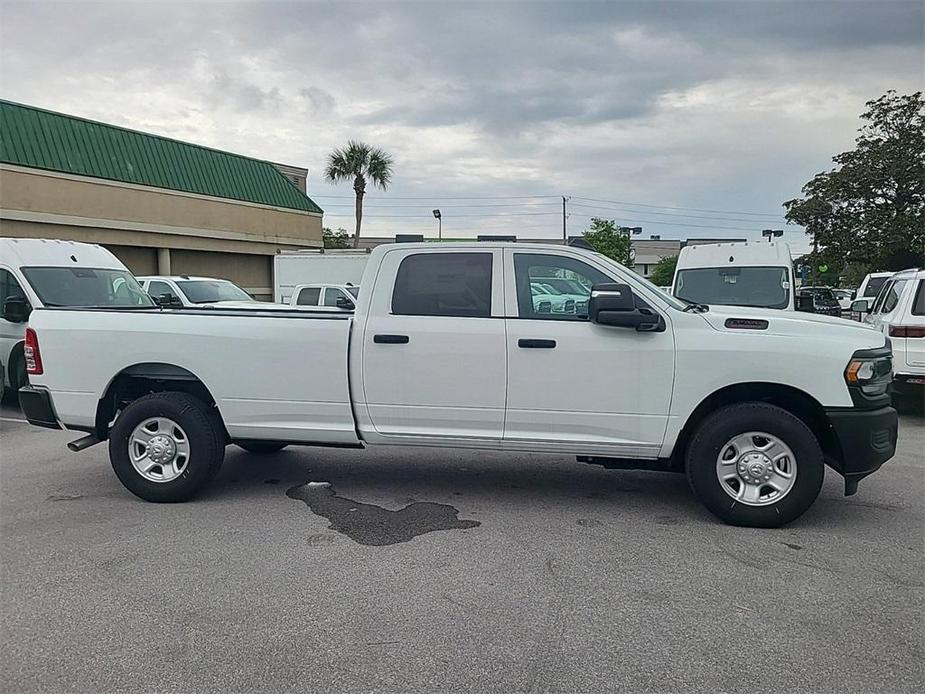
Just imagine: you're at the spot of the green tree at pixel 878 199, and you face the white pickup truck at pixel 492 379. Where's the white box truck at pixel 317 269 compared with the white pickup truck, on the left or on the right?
right

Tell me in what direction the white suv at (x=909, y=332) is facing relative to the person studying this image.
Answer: facing away from the viewer and to the left of the viewer

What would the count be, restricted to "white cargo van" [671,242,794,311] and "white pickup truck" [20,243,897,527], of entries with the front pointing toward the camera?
1

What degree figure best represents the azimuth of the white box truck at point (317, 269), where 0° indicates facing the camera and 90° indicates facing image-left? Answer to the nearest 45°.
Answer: approximately 270°

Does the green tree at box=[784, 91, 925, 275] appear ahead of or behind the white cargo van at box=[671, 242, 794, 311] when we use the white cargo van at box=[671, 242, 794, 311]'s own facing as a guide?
behind

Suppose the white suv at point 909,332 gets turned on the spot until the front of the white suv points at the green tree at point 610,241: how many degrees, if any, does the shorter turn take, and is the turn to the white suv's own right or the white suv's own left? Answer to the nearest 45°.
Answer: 0° — it already faces it

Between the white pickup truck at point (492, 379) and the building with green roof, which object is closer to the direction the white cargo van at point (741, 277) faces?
the white pickup truck

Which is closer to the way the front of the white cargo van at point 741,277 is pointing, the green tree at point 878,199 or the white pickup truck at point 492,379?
the white pickup truck

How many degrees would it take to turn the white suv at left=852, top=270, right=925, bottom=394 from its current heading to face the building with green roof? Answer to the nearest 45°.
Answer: approximately 45° to its left

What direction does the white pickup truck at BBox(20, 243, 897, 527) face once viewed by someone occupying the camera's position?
facing to the right of the viewer
